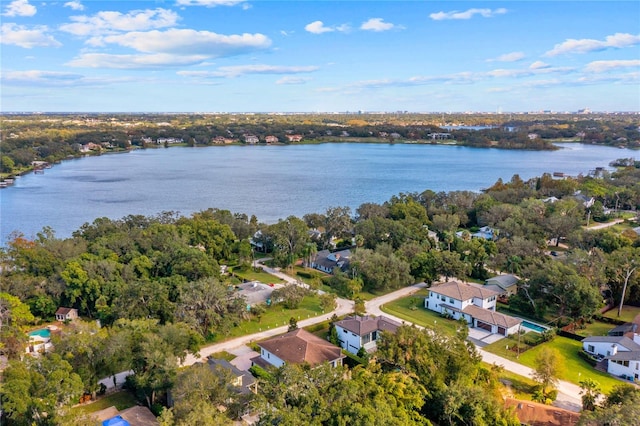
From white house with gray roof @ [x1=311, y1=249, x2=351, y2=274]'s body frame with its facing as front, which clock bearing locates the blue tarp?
The blue tarp is roughly at 11 o'clock from the white house with gray roof.

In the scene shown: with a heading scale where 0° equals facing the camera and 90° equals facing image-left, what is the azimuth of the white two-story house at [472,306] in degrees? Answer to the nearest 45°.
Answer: approximately 45°

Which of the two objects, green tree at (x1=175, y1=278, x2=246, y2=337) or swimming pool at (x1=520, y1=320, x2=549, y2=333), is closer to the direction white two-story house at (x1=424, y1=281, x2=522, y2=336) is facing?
the green tree

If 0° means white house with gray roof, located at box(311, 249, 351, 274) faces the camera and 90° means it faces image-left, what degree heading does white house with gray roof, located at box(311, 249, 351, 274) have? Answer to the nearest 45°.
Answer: approximately 45°
